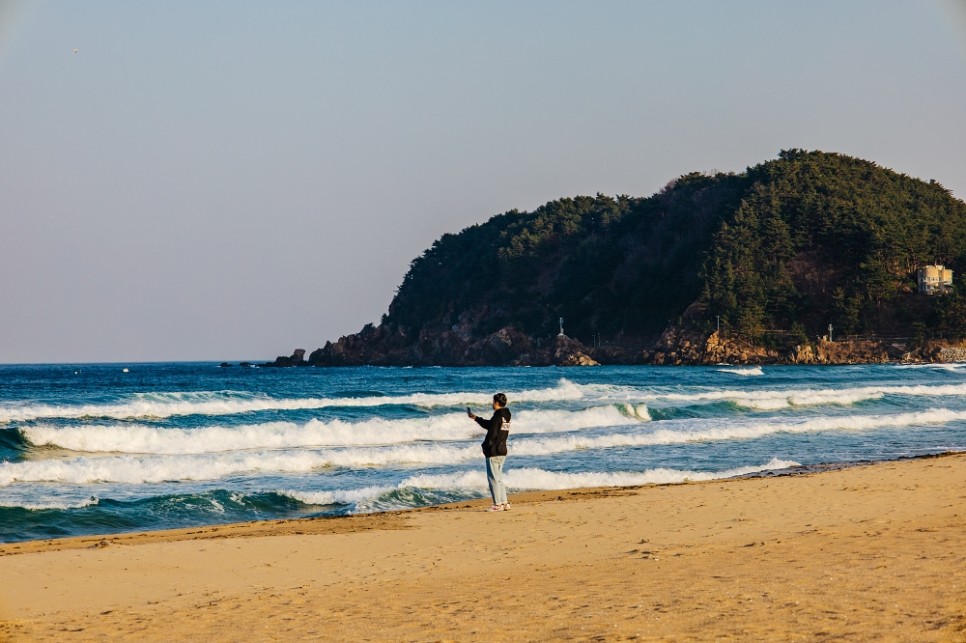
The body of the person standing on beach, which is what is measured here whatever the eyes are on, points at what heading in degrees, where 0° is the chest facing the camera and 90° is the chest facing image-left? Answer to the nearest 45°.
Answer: approximately 135°
